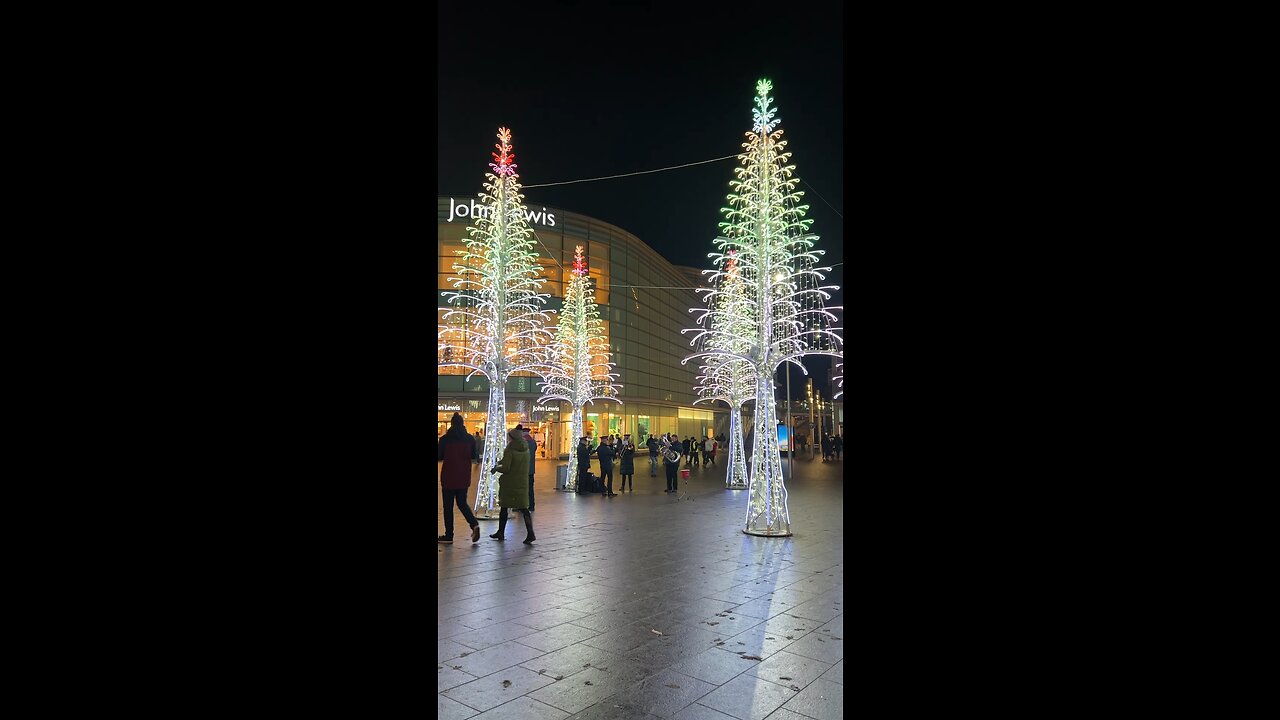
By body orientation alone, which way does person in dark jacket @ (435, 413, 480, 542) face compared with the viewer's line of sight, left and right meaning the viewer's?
facing away from the viewer and to the left of the viewer

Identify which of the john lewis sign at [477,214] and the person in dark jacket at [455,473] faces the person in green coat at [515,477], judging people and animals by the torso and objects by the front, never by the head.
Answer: the john lewis sign

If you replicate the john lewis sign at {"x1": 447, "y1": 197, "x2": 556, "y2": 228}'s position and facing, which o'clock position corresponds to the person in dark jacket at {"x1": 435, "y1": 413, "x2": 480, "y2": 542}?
The person in dark jacket is roughly at 12 o'clock from the john lewis sign.

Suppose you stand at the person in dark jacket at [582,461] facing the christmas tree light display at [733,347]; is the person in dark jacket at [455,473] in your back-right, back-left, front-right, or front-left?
back-right

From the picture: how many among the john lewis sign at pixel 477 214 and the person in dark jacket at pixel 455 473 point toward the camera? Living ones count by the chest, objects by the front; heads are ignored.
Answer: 1

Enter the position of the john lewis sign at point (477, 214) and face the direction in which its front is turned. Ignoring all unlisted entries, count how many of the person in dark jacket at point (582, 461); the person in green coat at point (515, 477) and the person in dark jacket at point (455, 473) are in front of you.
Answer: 3

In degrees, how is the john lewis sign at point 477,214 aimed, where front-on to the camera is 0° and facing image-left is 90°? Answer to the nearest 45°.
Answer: approximately 0°

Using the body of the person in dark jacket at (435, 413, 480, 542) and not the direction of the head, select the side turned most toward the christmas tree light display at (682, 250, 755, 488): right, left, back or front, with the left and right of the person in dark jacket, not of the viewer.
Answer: right

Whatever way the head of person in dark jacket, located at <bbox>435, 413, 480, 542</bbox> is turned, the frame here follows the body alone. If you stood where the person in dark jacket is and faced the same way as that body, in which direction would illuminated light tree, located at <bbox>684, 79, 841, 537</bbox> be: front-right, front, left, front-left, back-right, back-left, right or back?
back-right
